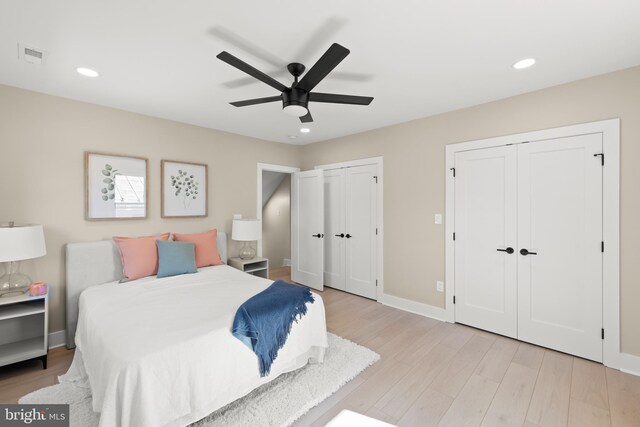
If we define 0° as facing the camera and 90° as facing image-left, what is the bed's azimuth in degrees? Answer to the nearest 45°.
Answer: approximately 315°

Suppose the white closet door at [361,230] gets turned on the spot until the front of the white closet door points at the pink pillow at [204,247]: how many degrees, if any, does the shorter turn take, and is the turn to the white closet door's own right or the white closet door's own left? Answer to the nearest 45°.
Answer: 0° — it already faces it

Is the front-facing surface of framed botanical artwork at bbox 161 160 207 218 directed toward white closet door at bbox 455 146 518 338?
yes

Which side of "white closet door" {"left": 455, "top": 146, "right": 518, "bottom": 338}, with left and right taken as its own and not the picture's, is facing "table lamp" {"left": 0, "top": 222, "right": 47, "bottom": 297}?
front

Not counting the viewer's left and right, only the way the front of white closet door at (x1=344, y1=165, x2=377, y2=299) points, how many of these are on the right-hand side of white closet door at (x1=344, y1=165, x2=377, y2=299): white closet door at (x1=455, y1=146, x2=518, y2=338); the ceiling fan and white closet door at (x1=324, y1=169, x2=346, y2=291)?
1

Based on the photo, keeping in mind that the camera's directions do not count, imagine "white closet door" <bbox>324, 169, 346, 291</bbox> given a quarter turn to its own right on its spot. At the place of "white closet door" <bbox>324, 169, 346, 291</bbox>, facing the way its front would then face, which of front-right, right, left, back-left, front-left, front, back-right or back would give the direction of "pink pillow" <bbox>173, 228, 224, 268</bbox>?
left

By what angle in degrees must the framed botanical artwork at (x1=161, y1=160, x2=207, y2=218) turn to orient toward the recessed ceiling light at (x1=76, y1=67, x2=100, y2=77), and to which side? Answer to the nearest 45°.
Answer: approximately 90° to its right

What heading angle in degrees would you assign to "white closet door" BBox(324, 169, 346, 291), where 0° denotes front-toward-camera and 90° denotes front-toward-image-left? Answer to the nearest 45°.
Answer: approximately 45°

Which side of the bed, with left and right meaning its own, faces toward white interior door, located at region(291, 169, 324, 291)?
left

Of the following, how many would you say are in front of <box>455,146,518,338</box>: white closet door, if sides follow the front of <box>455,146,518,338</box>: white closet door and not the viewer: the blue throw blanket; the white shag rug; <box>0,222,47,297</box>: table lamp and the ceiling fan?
4

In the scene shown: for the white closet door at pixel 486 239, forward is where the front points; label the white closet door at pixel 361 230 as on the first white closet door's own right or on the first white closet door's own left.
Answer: on the first white closet door's own right

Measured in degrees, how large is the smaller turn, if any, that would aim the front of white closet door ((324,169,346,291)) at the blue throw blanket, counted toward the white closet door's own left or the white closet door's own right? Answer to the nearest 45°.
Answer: approximately 45° to the white closet door's own left

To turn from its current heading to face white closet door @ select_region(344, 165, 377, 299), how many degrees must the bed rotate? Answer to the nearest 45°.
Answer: approximately 90° to its left

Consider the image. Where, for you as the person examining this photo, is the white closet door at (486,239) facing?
facing the viewer and to the left of the viewer

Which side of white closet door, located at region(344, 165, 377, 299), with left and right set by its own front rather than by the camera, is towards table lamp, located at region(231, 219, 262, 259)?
front
